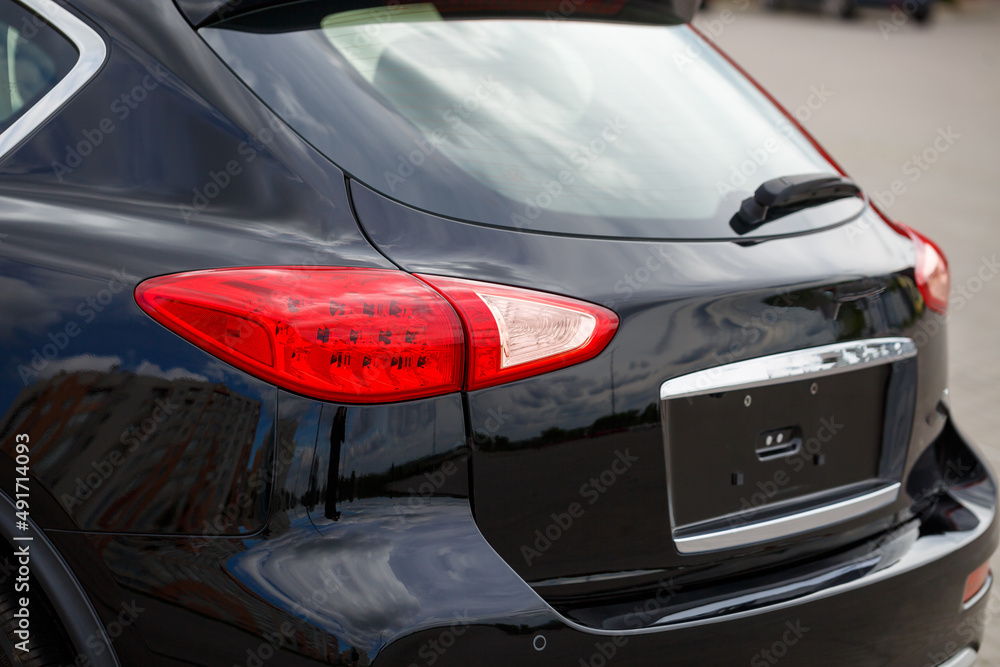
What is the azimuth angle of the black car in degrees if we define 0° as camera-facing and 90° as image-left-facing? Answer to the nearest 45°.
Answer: approximately 135°
